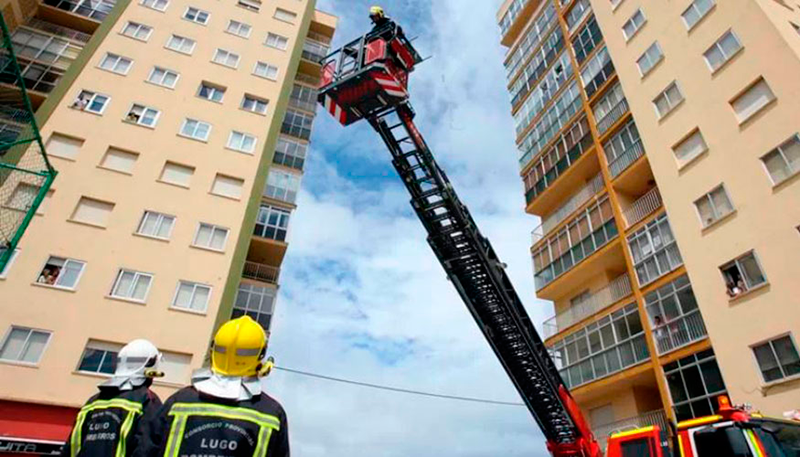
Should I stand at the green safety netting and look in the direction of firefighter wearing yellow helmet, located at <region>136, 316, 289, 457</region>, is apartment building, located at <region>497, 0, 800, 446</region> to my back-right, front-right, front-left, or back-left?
front-left

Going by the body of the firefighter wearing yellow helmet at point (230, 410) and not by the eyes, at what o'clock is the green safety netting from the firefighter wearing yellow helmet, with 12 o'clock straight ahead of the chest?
The green safety netting is roughly at 11 o'clock from the firefighter wearing yellow helmet.

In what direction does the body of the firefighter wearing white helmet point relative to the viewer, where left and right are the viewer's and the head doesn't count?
facing away from the viewer and to the right of the viewer

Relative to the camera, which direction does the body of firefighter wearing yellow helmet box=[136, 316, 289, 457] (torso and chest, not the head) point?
away from the camera

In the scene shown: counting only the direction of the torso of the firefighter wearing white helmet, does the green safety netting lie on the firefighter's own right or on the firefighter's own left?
on the firefighter's own left

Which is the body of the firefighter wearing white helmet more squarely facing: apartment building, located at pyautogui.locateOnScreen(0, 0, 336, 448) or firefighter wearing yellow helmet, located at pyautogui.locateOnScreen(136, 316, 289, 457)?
the apartment building

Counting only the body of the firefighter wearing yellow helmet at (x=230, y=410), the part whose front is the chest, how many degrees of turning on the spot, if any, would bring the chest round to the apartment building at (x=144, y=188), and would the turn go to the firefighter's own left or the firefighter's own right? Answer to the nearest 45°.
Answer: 0° — they already face it

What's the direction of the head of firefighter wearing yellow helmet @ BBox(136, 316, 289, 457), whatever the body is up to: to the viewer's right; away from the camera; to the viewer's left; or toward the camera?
away from the camera

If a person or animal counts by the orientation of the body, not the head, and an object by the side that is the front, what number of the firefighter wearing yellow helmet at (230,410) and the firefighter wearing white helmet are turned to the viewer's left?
0

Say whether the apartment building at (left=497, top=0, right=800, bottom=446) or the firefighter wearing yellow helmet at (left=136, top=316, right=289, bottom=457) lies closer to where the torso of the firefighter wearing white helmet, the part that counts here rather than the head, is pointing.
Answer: the apartment building

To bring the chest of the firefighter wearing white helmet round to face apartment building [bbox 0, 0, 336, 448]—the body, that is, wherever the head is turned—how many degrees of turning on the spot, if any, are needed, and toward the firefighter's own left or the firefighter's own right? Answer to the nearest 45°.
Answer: approximately 45° to the firefighter's own left

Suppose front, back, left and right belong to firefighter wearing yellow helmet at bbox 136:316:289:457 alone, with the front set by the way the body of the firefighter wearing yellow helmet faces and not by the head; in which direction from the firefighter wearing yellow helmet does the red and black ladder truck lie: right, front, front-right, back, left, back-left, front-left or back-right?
front-right

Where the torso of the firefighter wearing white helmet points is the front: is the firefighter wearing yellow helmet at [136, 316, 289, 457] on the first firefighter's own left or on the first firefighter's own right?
on the first firefighter's own right
